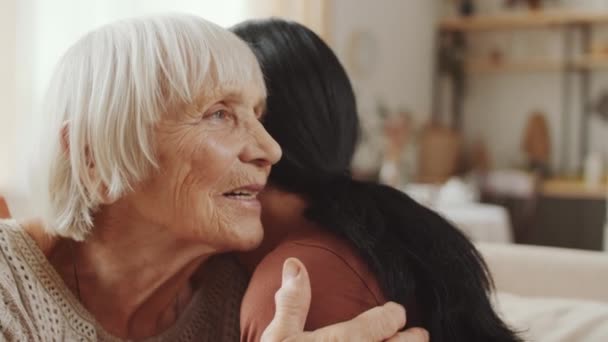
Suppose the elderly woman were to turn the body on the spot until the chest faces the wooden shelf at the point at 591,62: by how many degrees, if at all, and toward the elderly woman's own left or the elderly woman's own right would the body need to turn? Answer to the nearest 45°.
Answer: approximately 90° to the elderly woman's own left

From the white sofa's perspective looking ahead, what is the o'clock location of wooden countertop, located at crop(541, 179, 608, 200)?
The wooden countertop is roughly at 6 o'clock from the white sofa.

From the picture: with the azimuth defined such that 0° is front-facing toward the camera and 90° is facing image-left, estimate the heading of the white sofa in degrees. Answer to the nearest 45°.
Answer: approximately 0°

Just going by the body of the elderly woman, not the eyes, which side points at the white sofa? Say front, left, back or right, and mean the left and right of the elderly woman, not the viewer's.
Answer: left

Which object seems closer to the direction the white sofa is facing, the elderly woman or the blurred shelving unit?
the elderly woman

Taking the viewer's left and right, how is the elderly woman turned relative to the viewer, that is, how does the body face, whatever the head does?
facing the viewer and to the right of the viewer

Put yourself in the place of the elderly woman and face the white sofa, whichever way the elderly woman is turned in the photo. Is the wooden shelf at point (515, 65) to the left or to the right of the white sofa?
left

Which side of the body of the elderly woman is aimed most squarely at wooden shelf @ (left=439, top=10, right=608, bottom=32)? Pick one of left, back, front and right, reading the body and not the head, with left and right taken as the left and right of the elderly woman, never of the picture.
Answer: left

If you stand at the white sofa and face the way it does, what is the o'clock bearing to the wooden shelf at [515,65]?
The wooden shelf is roughly at 6 o'clock from the white sofa.

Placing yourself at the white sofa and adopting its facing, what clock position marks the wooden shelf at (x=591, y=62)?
The wooden shelf is roughly at 6 o'clock from the white sofa.

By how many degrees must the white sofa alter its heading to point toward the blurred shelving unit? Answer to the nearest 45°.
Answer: approximately 180°

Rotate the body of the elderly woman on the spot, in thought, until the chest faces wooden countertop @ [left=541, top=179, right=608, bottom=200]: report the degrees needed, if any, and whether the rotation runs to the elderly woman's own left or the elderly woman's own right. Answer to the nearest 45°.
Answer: approximately 90° to the elderly woman's own left

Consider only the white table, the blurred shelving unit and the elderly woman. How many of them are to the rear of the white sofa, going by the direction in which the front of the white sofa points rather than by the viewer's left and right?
2
